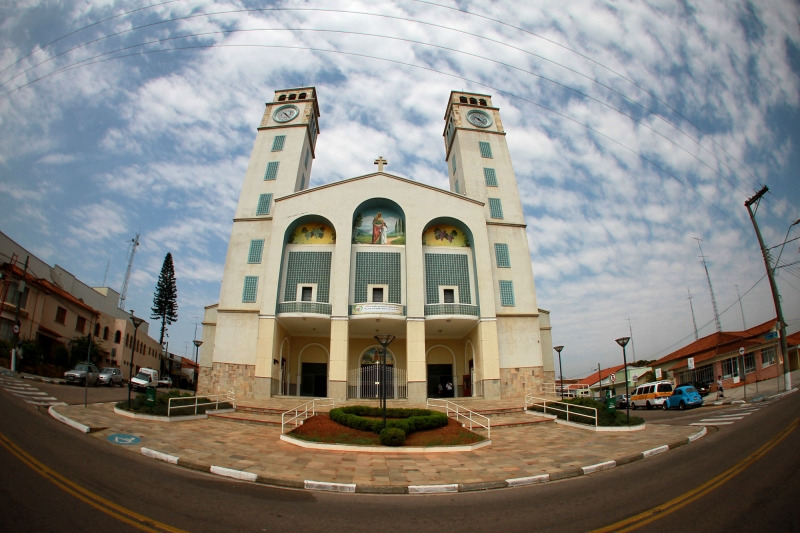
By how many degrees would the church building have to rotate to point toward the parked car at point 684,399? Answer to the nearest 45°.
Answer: approximately 90° to its left

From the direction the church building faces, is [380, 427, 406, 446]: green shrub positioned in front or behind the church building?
in front

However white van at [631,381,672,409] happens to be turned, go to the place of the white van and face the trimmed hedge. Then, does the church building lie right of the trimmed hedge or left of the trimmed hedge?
right

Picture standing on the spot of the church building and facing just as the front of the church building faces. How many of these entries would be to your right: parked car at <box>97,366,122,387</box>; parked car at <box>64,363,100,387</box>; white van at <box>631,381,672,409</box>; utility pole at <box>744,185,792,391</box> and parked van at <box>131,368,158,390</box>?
3

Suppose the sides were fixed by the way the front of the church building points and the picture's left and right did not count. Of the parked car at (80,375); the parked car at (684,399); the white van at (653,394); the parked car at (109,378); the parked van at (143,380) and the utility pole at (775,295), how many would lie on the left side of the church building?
3

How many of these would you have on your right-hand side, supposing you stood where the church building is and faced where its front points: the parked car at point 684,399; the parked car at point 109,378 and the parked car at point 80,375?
2

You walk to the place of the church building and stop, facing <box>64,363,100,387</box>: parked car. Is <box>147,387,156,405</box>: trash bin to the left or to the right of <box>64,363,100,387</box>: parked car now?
left

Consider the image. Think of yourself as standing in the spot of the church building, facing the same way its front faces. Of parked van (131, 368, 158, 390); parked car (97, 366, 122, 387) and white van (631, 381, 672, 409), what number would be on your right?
2

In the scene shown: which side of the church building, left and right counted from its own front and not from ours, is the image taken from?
front

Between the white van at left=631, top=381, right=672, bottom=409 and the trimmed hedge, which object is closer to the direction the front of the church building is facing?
the trimmed hedge

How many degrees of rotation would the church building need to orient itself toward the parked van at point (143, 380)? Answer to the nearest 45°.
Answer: approximately 90° to its right

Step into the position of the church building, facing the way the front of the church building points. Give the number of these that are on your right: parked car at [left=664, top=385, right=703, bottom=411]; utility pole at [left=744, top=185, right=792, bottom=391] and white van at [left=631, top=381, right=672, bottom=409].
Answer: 0

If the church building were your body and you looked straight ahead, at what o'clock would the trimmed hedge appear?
The trimmed hedge is roughly at 12 o'clock from the church building.

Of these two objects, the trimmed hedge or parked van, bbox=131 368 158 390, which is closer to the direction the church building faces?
the trimmed hedge

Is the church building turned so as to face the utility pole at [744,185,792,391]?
no

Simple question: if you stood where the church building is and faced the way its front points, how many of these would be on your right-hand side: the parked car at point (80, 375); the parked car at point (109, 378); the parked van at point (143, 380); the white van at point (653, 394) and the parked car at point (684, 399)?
3

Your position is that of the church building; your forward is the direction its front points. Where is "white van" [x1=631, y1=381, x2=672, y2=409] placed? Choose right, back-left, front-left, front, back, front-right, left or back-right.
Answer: left

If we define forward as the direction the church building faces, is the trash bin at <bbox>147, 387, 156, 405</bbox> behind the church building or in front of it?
in front

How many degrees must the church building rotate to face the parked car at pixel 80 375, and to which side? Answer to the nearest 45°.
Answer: approximately 90° to its right
